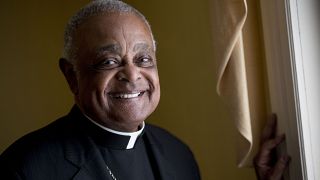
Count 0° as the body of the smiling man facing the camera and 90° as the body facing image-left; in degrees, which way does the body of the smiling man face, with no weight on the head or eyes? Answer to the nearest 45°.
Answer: approximately 315°
